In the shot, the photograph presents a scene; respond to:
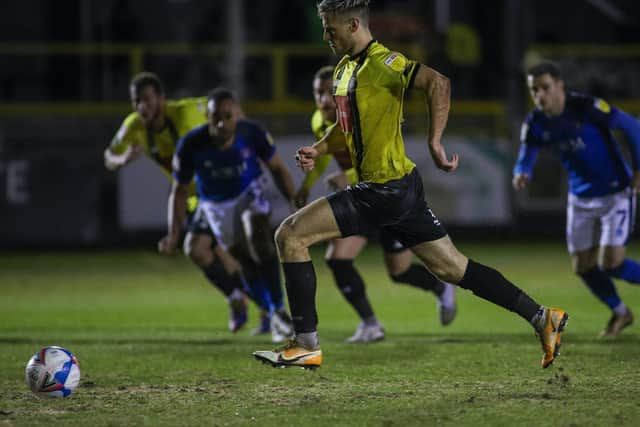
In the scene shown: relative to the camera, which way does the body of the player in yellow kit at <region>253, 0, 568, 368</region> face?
to the viewer's left

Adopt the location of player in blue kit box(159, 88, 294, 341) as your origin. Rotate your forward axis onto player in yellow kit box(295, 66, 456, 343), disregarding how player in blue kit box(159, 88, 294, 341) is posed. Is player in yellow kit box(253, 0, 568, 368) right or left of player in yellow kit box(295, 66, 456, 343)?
right

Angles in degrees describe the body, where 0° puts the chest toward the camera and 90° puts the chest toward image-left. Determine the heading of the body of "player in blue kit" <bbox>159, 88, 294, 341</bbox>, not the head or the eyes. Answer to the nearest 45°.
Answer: approximately 0°

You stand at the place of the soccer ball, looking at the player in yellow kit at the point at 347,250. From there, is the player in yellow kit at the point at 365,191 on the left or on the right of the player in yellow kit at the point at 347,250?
right

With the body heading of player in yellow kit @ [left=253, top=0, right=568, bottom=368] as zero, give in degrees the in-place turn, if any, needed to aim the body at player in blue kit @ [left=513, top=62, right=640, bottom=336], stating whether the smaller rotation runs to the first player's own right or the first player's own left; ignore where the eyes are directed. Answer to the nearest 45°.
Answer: approximately 135° to the first player's own right

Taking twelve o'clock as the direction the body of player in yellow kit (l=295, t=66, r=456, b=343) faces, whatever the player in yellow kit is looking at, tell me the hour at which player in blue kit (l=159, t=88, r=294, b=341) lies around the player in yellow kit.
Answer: The player in blue kit is roughly at 2 o'clock from the player in yellow kit.

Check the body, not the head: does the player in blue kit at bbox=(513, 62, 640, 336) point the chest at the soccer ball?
yes

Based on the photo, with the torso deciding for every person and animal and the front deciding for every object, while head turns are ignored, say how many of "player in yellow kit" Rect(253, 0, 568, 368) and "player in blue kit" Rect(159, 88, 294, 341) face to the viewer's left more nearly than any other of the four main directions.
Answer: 1

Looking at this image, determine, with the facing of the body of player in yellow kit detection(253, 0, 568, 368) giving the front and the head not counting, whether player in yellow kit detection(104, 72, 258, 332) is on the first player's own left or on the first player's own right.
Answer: on the first player's own right

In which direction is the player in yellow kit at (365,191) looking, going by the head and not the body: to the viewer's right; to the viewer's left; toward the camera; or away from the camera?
to the viewer's left
